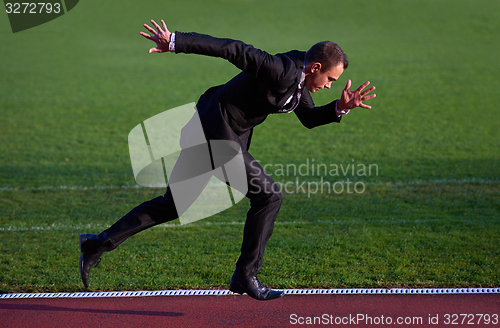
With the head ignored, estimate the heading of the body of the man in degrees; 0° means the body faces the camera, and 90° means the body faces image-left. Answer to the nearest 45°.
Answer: approximately 270°
